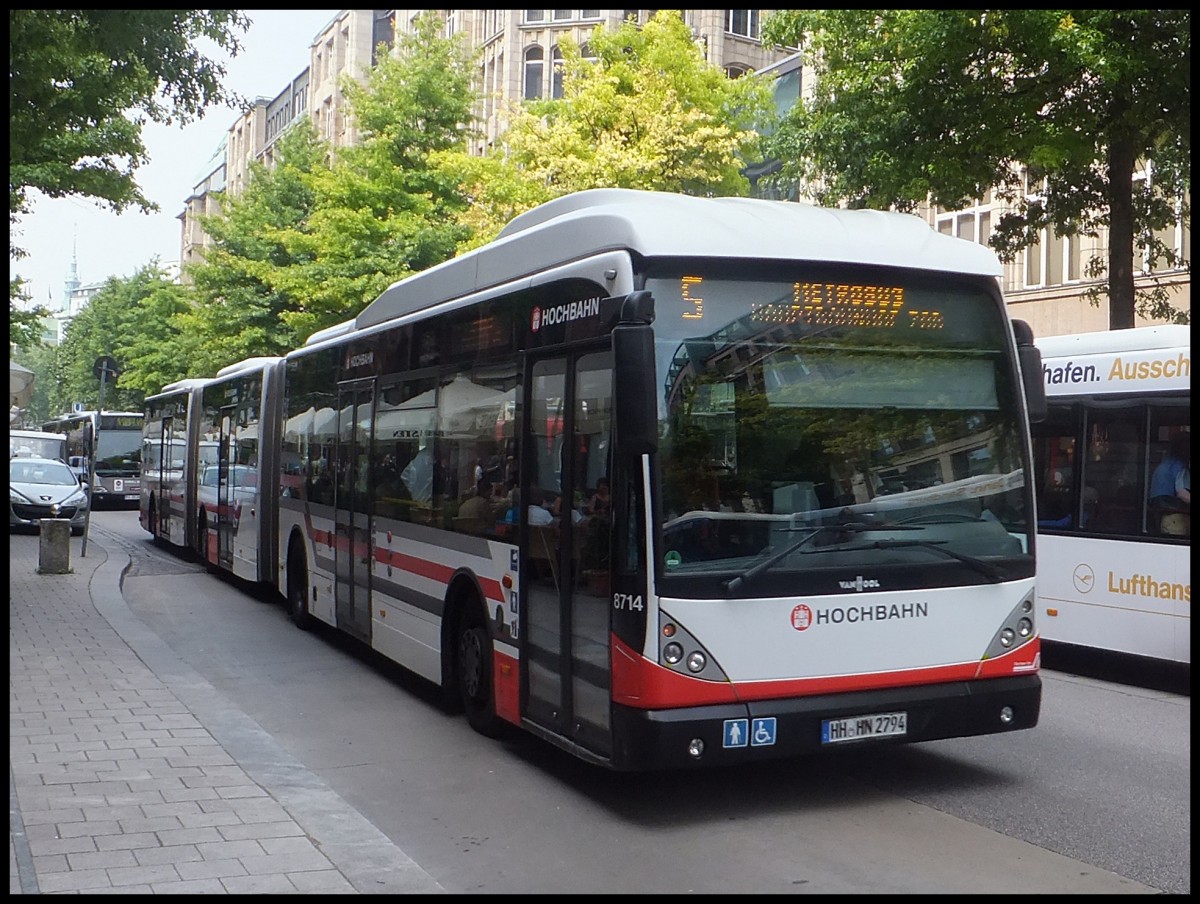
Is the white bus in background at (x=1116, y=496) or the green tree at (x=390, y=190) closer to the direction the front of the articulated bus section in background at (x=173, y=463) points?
the white bus in background

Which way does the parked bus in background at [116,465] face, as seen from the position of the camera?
facing the viewer and to the right of the viewer

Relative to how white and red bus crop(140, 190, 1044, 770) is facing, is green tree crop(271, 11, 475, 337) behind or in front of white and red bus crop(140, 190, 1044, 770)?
behind

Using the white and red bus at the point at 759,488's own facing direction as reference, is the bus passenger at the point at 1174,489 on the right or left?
on its left

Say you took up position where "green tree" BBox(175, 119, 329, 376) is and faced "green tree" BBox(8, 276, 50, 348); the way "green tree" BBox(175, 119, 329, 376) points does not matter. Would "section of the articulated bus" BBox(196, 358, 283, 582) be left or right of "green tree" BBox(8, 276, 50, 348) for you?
left

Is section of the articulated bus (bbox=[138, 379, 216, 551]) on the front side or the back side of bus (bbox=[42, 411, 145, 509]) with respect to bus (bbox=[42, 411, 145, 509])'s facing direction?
on the front side

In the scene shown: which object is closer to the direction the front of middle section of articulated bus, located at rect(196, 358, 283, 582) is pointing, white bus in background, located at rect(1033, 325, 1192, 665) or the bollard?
the white bus in background

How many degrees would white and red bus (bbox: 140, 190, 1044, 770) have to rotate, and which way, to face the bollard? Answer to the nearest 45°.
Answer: approximately 180°
